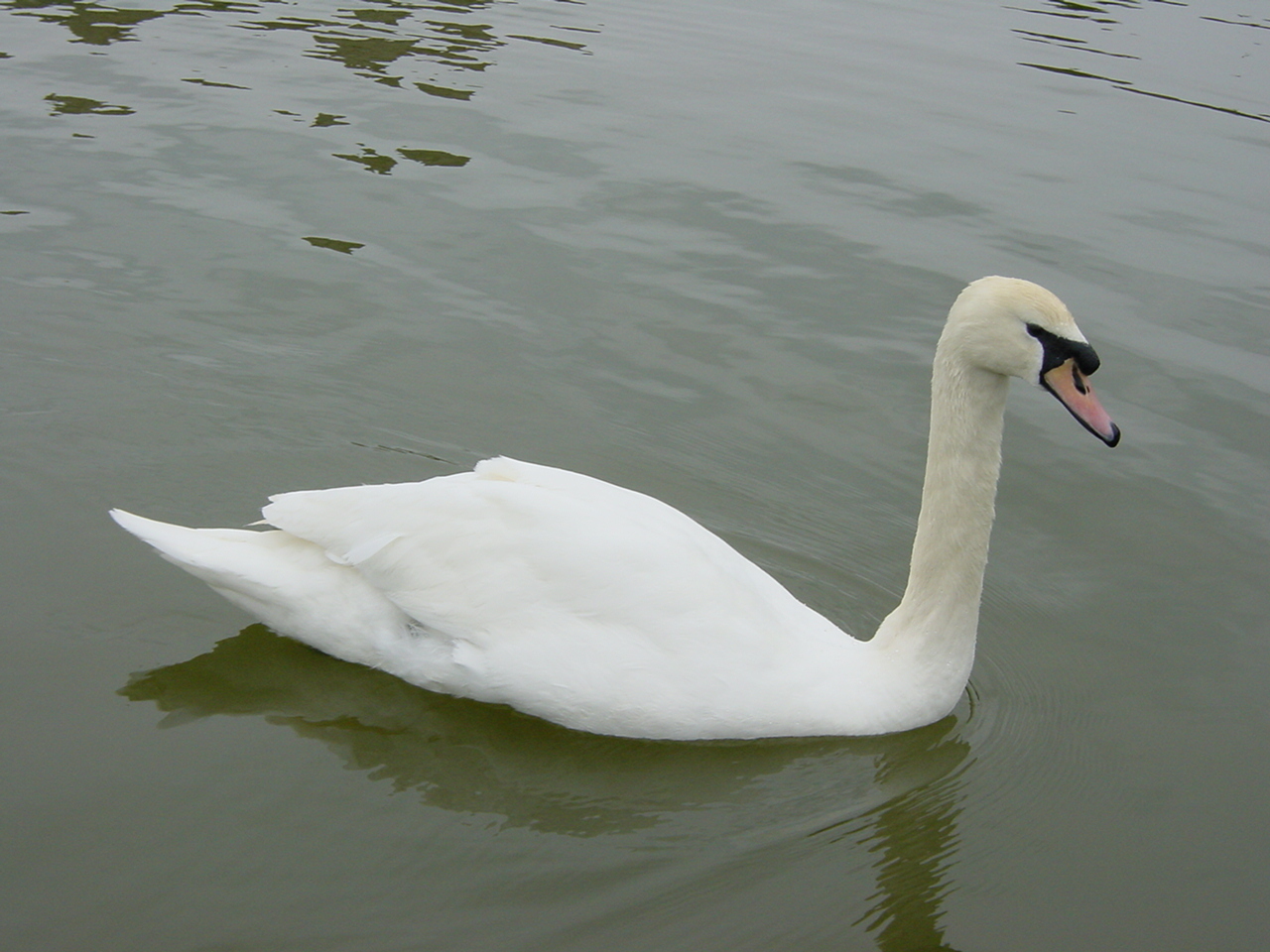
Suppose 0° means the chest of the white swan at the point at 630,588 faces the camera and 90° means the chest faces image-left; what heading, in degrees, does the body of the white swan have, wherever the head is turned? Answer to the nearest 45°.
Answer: approximately 270°
